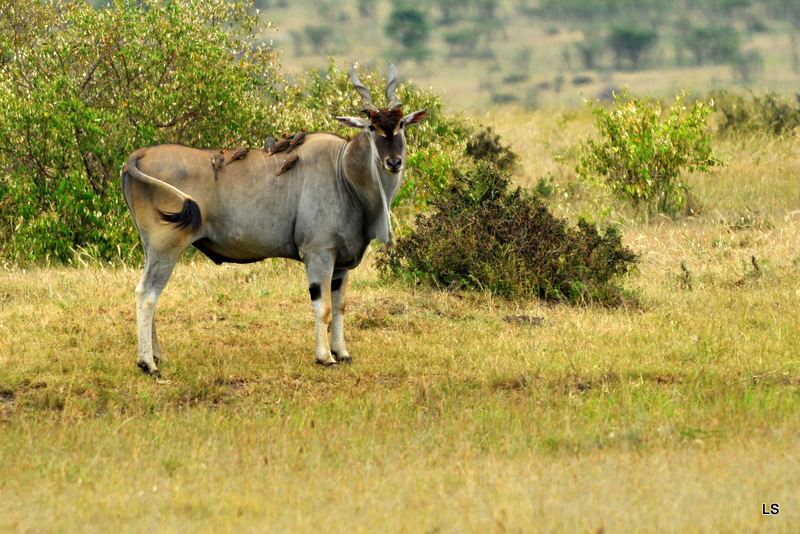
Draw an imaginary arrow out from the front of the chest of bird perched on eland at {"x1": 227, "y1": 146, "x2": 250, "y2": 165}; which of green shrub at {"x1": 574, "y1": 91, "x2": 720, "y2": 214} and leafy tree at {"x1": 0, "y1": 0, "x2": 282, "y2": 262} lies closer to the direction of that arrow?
the green shrub

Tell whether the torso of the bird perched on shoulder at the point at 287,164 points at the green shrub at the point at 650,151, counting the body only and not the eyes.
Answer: no

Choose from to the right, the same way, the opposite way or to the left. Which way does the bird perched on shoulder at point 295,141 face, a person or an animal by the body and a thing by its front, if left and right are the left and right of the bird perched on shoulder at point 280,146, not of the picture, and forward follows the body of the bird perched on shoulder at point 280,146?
the same way

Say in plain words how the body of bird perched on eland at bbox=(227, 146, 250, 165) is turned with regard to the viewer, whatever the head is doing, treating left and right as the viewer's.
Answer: facing to the right of the viewer

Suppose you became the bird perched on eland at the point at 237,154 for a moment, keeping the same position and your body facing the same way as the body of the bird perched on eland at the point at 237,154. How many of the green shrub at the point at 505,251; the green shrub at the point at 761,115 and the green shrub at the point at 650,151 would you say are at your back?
0

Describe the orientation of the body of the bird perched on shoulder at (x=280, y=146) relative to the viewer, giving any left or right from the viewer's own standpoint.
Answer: facing to the right of the viewer

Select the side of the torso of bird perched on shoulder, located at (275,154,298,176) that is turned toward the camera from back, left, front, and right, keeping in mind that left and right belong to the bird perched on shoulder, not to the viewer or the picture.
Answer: right

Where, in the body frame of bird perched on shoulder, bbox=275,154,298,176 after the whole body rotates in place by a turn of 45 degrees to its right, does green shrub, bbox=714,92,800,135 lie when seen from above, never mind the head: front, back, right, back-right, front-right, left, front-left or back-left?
left

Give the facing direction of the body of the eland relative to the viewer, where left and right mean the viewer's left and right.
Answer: facing to the right of the viewer

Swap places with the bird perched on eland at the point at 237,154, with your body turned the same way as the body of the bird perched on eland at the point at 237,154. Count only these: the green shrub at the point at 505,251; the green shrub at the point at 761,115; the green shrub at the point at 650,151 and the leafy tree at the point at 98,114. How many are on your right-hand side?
0

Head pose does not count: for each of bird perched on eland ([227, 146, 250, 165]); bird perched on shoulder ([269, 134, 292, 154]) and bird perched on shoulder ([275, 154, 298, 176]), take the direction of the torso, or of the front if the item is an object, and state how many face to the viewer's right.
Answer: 3

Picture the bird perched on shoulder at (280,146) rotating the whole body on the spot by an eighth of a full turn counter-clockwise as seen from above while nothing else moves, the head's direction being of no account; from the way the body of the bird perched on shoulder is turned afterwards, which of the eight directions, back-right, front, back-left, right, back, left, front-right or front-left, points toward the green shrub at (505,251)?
front

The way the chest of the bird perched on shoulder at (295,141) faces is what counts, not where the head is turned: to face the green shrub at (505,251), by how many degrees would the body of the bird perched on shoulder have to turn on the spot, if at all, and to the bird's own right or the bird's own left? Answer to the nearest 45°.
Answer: approximately 45° to the bird's own left

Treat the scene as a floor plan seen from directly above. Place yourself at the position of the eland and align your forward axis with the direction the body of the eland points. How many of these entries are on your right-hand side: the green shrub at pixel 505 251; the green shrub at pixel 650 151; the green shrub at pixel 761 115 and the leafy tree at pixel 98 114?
0

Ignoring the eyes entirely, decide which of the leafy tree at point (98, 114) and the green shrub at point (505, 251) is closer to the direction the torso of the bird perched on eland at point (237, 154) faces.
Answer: the green shrub

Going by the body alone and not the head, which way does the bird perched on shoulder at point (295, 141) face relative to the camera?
to the viewer's right
